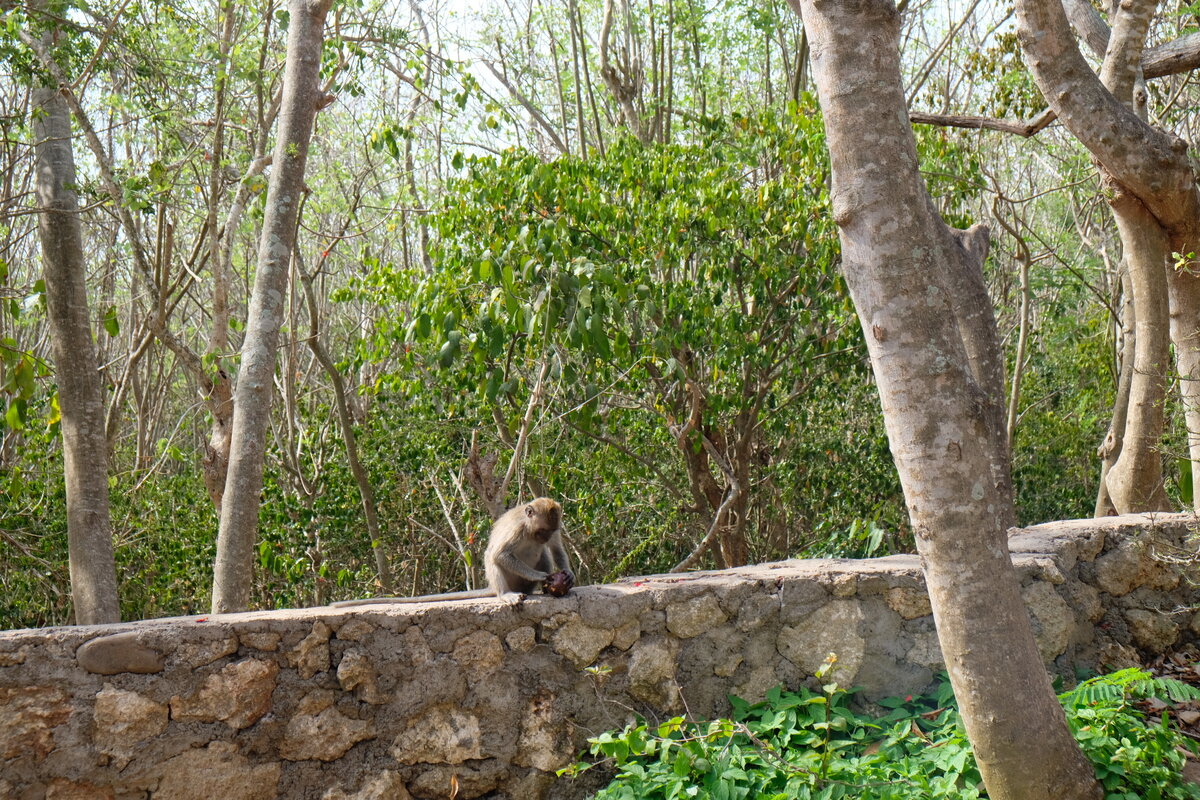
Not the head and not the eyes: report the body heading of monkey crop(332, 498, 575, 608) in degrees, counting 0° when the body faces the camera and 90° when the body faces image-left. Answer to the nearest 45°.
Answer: approximately 315°

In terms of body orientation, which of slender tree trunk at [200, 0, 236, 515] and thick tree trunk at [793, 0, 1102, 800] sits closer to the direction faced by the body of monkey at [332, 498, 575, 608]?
the thick tree trunk

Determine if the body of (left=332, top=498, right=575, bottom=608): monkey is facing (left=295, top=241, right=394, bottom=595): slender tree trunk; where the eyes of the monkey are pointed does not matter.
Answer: no

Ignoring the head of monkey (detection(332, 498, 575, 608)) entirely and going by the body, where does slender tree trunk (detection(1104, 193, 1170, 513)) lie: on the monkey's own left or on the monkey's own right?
on the monkey's own left

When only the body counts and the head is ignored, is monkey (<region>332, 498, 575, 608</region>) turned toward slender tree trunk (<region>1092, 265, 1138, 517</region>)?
no

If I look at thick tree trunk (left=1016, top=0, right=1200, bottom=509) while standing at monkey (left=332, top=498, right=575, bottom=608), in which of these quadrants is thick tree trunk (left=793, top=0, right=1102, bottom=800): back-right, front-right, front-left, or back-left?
front-right

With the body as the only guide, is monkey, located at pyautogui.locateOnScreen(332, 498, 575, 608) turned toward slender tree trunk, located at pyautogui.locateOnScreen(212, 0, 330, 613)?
no

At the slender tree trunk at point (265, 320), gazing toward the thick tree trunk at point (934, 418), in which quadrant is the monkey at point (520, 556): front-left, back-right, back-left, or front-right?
front-left

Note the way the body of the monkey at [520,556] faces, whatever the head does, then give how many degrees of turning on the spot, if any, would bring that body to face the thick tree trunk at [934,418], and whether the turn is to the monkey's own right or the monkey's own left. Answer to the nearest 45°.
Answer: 0° — it already faces it

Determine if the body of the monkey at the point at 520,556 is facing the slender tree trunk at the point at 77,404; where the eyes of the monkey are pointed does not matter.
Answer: no
